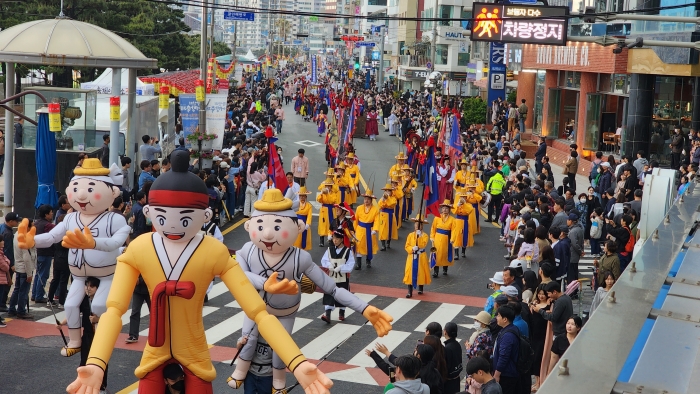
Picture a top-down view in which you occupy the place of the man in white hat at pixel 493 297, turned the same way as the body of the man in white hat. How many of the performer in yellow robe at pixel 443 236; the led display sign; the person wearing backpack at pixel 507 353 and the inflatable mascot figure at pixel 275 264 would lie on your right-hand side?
2

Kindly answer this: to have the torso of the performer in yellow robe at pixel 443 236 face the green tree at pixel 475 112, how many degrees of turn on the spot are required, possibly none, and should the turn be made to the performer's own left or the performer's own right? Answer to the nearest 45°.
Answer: approximately 180°

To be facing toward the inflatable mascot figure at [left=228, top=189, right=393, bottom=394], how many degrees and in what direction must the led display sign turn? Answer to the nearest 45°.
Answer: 0° — it already faces it

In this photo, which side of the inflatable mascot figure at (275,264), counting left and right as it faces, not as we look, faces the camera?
front

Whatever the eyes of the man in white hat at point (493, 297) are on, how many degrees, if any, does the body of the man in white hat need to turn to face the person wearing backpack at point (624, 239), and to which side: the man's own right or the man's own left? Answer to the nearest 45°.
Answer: approximately 135° to the man's own right

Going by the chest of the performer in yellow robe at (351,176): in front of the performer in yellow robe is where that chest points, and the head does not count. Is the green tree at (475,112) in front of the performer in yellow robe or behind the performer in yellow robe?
behind

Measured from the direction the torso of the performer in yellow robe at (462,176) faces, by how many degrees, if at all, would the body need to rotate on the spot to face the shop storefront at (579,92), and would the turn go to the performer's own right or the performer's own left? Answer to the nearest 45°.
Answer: approximately 180°

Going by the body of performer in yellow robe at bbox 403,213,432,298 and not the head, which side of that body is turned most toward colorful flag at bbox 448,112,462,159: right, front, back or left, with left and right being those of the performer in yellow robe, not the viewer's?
back

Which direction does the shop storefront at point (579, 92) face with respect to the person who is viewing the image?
facing the viewer and to the left of the viewer

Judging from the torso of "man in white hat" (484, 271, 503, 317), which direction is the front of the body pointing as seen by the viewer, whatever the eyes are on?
to the viewer's left

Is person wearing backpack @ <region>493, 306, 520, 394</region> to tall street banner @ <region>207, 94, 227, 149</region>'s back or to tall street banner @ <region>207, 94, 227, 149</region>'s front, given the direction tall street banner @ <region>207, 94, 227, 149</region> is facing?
to the front

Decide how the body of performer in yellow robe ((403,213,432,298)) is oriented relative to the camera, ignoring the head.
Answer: toward the camera

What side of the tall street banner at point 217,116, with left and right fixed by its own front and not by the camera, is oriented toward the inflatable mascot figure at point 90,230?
front

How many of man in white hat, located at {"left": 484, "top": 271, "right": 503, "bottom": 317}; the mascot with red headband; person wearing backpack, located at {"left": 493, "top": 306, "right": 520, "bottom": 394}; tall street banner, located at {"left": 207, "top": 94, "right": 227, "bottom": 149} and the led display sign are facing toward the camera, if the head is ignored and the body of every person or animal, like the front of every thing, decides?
3

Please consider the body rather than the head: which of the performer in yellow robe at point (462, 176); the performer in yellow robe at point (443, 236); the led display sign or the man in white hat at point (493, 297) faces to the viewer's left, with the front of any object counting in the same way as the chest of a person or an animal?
the man in white hat

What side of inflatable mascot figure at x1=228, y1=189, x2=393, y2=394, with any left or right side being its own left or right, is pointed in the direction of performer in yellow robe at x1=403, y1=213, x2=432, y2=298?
back

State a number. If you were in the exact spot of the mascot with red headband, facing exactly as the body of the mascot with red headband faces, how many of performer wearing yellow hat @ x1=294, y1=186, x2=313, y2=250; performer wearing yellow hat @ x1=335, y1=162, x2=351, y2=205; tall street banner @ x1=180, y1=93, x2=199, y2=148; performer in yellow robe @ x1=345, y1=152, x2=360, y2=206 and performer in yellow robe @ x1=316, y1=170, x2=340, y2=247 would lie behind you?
5

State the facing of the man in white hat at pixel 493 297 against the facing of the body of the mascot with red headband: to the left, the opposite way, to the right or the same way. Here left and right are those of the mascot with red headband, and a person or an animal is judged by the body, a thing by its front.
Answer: to the right

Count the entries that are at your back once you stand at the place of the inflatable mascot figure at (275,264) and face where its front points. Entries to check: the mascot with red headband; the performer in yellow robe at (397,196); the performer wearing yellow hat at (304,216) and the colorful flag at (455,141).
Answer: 3
